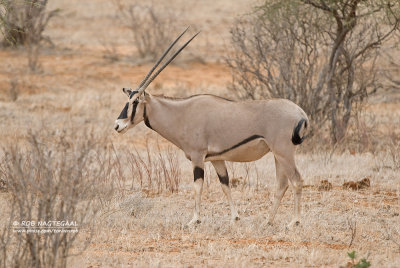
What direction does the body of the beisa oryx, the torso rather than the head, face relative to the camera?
to the viewer's left

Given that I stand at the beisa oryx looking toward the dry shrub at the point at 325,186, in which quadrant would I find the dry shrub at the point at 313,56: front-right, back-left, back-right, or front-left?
front-left

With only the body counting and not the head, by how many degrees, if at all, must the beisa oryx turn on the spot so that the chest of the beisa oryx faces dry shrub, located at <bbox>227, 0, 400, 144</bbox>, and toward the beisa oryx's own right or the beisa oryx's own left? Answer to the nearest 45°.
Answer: approximately 90° to the beisa oryx's own right

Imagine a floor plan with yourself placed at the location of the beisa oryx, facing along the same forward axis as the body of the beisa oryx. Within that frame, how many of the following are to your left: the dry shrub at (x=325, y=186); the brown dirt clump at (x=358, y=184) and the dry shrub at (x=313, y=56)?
0

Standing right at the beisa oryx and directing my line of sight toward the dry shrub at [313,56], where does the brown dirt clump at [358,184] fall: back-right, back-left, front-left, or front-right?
front-right

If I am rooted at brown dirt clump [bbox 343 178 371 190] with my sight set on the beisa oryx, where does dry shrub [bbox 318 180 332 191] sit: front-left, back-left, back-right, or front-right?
front-right

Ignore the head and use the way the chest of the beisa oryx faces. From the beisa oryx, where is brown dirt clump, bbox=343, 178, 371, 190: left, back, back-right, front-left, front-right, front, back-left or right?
back-right

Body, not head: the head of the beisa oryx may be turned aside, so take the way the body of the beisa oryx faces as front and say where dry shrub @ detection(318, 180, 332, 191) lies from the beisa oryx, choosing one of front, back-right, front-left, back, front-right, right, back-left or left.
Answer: back-right
